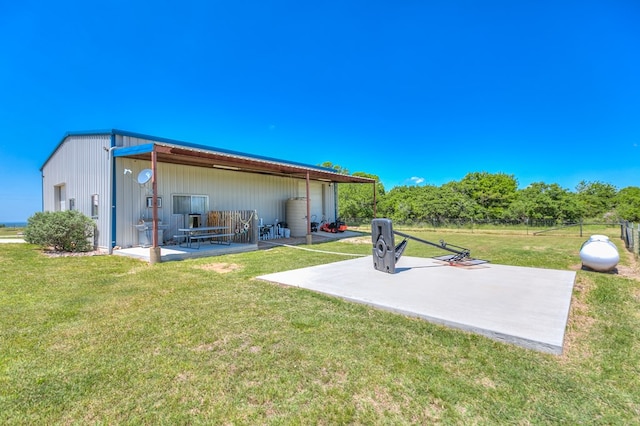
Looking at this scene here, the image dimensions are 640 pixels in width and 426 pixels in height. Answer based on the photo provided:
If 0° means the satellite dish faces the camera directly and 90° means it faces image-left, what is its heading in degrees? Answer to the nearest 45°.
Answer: approximately 315°

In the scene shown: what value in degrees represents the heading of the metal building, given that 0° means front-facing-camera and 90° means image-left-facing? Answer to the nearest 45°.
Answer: approximately 315°

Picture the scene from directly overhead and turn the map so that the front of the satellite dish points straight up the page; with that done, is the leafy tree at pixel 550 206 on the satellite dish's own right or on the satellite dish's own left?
on the satellite dish's own left

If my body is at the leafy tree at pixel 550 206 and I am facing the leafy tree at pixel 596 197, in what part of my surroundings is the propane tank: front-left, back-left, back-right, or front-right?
back-right

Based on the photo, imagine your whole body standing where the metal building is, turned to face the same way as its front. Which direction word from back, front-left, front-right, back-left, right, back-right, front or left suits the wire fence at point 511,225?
front-left

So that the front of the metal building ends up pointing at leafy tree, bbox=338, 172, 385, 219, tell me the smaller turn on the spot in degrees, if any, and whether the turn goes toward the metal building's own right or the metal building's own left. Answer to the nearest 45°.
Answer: approximately 90° to the metal building's own left
